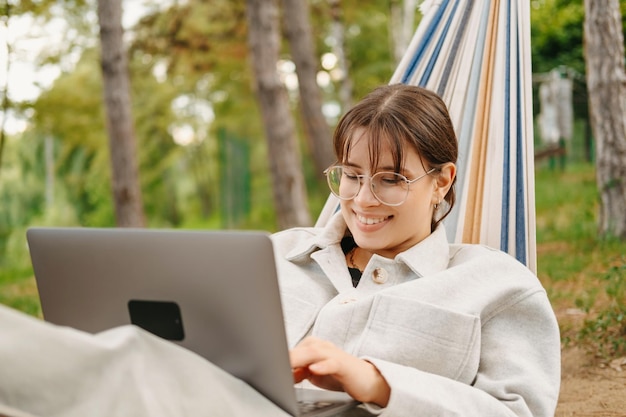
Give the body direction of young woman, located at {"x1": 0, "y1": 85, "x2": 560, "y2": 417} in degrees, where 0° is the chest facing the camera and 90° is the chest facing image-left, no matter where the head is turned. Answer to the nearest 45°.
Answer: approximately 45°

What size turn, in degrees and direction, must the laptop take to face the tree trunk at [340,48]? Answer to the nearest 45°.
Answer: approximately 45° to its left

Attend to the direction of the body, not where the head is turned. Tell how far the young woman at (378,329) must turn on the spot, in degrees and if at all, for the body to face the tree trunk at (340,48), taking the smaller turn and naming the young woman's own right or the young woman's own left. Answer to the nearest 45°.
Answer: approximately 135° to the young woman's own right

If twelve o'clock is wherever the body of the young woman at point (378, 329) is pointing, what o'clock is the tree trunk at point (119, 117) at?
The tree trunk is roughly at 4 o'clock from the young woman.

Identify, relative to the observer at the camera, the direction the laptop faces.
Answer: facing away from the viewer and to the right of the viewer
